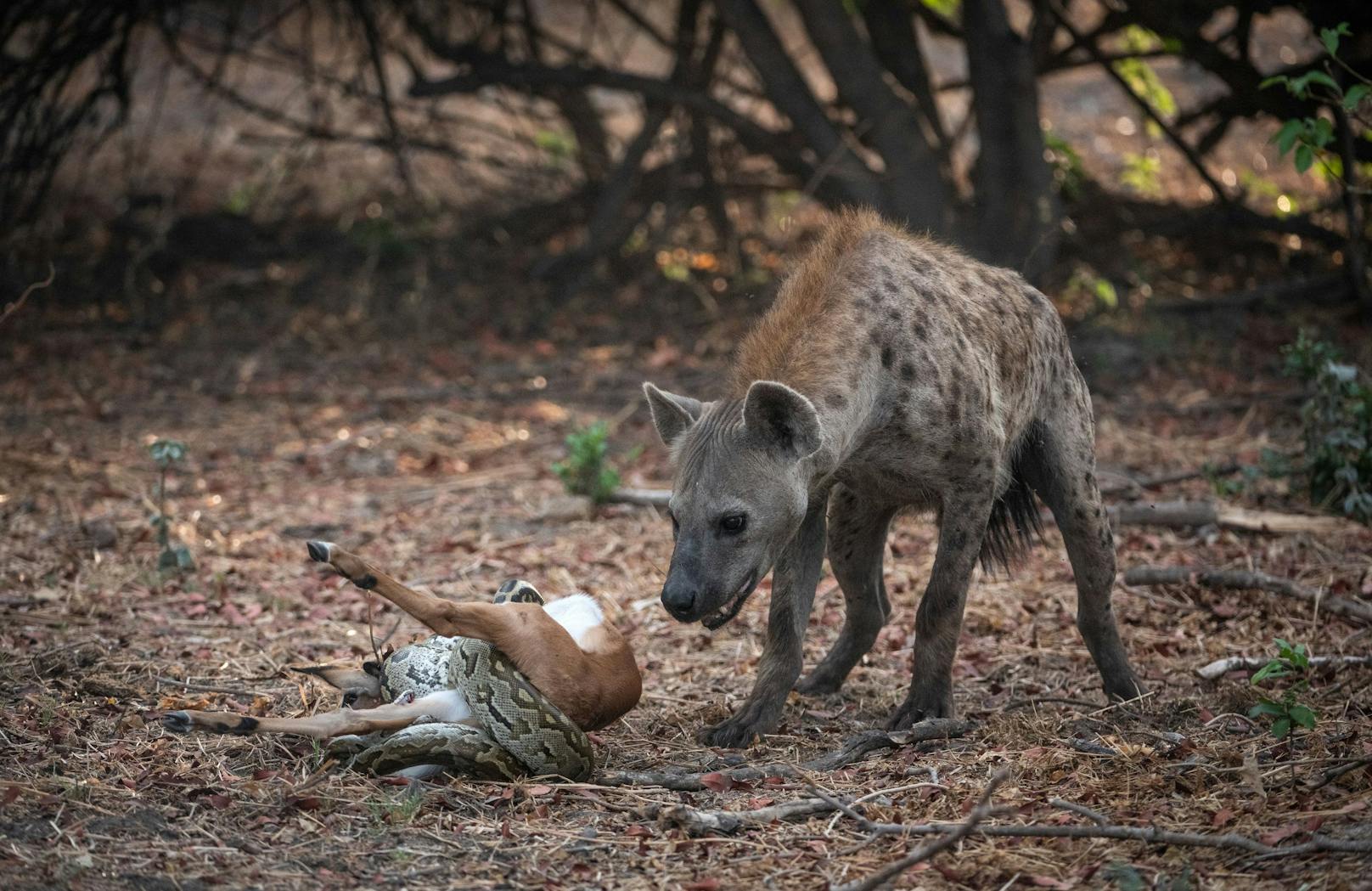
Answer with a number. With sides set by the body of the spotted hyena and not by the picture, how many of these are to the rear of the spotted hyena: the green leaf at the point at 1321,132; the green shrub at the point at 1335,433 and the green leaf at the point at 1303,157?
3

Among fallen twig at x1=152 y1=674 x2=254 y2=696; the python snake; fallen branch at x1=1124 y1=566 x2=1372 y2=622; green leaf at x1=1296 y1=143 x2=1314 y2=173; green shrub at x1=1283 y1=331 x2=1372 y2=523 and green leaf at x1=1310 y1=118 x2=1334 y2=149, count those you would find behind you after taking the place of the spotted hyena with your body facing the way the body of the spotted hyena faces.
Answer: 4

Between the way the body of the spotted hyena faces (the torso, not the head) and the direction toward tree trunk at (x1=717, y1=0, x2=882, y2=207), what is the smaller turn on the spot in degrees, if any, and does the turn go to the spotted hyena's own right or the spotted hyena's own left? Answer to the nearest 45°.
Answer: approximately 135° to the spotted hyena's own right

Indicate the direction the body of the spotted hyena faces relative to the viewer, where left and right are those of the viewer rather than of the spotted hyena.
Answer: facing the viewer and to the left of the viewer

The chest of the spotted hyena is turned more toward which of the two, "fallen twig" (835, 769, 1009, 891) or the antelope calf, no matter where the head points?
the antelope calf

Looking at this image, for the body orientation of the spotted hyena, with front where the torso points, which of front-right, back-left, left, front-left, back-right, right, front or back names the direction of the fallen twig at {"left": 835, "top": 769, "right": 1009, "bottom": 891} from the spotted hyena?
front-left

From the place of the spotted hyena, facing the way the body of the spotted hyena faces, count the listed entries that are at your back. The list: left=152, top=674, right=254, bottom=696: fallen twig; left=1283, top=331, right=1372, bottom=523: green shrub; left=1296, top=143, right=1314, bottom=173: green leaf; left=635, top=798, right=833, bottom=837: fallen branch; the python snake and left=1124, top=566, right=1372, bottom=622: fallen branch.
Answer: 3

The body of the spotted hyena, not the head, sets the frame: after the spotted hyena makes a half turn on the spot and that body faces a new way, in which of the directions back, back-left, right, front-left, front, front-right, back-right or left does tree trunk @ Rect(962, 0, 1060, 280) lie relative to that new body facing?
front-left

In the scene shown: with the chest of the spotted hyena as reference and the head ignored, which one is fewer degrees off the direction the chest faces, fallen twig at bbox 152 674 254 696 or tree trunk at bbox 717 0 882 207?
the fallen twig

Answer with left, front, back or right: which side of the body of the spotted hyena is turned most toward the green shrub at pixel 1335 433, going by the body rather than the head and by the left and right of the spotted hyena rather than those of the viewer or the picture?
back

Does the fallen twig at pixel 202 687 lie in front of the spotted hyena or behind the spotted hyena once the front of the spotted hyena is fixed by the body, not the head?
in front

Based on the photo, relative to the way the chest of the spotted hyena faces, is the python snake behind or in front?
in front

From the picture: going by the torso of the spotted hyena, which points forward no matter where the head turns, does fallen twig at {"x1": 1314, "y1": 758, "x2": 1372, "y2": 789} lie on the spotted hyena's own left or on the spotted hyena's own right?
on the spotted hyena's own left

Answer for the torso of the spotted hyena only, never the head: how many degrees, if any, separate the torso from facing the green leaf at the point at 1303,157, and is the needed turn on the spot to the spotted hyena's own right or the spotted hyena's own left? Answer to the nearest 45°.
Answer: approximately 180°
